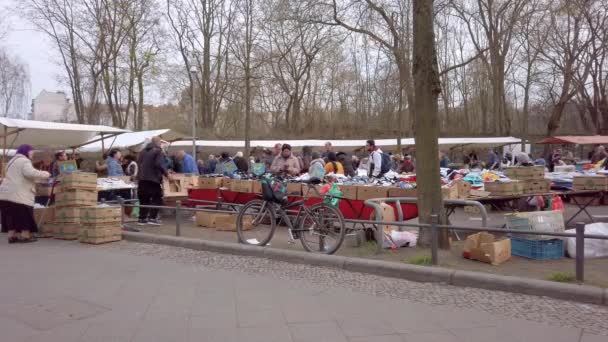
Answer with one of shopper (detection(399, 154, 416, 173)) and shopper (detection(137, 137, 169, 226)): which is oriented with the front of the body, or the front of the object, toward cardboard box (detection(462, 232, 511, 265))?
shopper (detection(399, 154, 416, 173))

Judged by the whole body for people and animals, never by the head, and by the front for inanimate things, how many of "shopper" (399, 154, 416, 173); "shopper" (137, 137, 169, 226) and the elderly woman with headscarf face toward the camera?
1

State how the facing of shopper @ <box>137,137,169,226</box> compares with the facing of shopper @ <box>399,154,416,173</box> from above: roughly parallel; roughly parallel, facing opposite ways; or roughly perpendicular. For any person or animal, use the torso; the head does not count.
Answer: roughly parallel, facing opposite ways

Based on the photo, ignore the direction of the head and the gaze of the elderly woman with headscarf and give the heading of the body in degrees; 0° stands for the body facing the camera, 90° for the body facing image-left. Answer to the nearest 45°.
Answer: approximately 270°

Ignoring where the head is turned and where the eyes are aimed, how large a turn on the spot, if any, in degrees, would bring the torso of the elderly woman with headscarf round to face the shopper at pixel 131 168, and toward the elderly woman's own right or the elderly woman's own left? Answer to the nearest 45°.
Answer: approximately 45° to the elderly woman's own left

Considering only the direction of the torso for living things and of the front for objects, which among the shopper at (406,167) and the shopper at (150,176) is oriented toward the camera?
the shopper at (406,167)

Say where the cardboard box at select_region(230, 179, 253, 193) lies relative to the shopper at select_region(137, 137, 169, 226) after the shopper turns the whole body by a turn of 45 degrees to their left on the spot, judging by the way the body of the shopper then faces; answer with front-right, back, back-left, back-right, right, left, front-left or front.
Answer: right

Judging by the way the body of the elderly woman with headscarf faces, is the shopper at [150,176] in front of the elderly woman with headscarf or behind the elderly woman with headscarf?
in front

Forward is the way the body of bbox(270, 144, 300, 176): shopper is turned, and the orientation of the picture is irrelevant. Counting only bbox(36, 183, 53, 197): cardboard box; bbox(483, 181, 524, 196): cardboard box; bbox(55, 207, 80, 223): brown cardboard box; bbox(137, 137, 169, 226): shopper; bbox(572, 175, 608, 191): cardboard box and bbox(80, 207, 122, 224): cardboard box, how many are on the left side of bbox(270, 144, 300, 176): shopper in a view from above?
2

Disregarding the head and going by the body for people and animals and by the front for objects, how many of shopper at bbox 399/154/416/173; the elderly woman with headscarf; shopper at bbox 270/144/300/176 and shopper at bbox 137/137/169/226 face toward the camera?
2

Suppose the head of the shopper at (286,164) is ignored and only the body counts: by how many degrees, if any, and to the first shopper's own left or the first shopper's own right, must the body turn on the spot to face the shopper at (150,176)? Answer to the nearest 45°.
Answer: approximately 90° to the first shopper's own right

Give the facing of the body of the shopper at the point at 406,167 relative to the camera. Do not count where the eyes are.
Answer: toward the camera

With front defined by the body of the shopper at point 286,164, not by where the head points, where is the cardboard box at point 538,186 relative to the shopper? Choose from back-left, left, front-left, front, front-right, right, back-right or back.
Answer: left

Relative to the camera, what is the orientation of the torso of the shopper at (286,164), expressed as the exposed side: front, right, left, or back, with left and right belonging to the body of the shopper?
front
